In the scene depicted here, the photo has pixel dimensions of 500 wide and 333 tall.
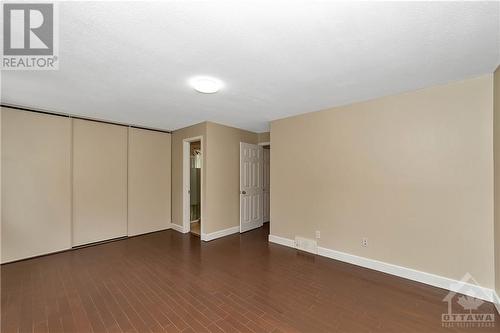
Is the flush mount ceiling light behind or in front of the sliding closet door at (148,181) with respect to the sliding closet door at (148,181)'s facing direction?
in front

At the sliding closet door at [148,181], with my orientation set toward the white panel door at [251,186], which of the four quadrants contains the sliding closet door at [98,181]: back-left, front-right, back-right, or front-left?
back-right

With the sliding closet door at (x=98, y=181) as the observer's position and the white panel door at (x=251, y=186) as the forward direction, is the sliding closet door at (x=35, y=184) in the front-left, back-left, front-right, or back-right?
back-right

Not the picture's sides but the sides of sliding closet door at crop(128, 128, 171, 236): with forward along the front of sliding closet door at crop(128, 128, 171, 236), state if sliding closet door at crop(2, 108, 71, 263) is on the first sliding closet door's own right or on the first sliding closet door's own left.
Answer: on the first sliding closet door's own right

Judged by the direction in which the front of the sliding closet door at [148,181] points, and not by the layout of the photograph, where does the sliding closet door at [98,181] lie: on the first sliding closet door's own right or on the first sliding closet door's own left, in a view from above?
on the first sliding closet door's own right

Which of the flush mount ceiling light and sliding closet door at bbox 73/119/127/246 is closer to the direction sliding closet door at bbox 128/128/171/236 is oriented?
the flush mount ceiling light

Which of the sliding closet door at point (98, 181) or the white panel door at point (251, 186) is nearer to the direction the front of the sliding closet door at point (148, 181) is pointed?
the white panel door

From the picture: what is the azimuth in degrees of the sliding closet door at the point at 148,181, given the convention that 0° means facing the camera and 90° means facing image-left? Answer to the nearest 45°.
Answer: approximately 315°

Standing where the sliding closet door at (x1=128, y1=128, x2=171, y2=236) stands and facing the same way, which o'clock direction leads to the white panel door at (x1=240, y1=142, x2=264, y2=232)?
The white panel door is roughly at 11 o'clock from the sliding closet door.
